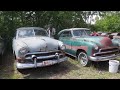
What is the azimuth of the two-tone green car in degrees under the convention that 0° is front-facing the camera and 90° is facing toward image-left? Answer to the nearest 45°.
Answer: approximately 315°

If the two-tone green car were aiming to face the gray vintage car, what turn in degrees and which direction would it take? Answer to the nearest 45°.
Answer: approximately 90° to its right
